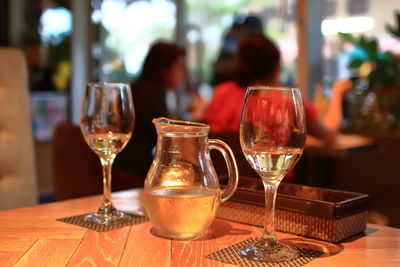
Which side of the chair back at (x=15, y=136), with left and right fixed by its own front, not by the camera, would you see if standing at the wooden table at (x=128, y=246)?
front

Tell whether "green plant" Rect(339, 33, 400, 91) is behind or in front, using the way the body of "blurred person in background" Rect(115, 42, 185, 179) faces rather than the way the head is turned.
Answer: in front

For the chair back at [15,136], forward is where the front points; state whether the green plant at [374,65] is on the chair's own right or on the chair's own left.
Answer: on the chair's own left

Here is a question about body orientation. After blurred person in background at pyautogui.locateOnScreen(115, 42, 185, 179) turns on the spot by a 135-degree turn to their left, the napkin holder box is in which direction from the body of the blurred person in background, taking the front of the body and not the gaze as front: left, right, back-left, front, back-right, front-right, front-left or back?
back-left

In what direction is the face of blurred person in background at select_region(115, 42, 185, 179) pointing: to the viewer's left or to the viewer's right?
to the viewer's right

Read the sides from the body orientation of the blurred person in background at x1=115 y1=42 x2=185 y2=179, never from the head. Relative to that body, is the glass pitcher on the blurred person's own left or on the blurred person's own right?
on the blurred person's own right

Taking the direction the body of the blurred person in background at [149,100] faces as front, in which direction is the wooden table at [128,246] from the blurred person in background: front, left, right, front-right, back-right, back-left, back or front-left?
right
